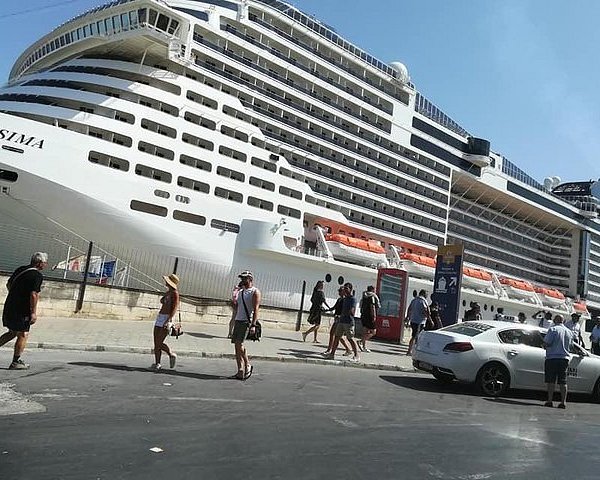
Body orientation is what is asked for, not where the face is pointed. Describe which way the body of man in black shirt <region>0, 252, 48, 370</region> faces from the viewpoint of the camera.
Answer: to the viewer's right

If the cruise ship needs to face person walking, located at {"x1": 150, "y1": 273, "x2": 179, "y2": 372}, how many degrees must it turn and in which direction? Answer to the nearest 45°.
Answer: approximately 45° to its left

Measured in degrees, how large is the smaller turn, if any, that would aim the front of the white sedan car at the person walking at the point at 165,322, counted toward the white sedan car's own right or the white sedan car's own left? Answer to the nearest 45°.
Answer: approximately 180°

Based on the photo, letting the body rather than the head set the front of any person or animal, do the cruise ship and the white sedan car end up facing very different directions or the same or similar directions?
very different directions

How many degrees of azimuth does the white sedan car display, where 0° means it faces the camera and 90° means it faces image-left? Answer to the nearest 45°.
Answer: approximately 225°

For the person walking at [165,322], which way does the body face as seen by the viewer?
to the viewer's left

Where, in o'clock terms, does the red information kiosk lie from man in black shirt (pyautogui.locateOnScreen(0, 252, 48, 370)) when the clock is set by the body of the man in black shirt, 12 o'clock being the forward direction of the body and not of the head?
The red information kiosk is roughly at 11 o'clock from the man in black shirt.

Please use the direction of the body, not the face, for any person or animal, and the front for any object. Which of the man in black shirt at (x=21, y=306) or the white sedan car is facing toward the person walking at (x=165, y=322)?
the man in black shirt
